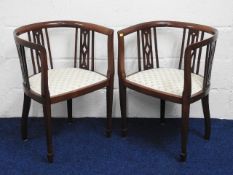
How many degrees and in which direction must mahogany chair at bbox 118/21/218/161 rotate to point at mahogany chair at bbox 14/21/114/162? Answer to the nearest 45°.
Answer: approximately 45° to its right

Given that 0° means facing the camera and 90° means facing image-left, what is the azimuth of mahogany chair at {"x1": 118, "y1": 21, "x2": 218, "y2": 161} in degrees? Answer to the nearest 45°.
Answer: approximately 45°

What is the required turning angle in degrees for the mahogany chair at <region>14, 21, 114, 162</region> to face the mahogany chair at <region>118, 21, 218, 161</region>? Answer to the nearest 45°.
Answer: approximately 45° to its left
